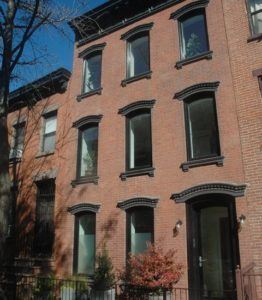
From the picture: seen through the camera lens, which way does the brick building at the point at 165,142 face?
facing the viewer and to the left of the viewer
